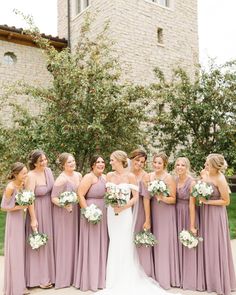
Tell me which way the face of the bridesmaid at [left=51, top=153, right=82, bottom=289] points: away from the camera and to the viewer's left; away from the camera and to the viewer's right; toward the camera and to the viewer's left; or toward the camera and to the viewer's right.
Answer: toward the camera and to the viewer's right

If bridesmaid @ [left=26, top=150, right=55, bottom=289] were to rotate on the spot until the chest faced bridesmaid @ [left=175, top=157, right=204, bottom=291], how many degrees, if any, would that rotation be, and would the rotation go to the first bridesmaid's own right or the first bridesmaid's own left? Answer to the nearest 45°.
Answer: approximately 45° to the first bridesmaid's own left

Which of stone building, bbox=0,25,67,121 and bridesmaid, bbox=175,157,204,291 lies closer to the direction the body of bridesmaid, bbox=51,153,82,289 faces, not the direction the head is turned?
the bridesmaid

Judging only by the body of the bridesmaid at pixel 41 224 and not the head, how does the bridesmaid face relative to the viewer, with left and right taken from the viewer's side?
facing the viewer and to the right of the viewer

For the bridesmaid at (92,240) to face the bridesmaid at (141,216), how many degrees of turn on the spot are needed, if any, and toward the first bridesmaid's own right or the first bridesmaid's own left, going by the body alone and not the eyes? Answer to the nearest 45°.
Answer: approximately 45° to the first bridesmaid's own left

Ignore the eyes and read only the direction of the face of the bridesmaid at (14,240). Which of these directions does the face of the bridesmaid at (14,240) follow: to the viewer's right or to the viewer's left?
to the viewer's right

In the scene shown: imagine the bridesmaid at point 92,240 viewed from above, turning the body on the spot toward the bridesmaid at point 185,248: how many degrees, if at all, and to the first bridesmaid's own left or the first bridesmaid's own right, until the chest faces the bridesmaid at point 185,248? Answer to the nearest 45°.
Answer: approximately 45° to the first bridesmaid's own left

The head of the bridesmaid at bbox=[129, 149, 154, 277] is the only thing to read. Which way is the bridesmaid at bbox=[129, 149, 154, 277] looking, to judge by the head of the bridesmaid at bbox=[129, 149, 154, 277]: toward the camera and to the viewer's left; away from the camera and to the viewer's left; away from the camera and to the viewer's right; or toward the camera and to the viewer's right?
toward the camera and to the viewer's left
